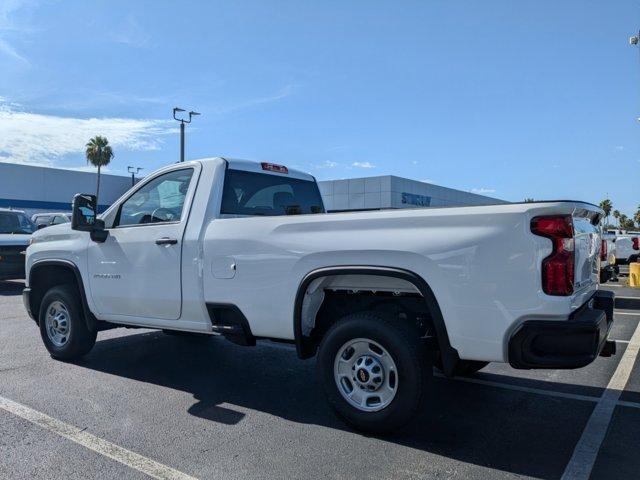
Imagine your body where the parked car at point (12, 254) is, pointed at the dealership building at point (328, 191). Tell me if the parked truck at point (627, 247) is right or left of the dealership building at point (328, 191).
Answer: right

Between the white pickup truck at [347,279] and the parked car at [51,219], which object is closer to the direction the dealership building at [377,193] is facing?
the white pickup truck

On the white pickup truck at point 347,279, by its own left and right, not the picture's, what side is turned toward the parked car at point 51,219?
front

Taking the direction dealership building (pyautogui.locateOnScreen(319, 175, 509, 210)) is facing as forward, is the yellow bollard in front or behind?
in front

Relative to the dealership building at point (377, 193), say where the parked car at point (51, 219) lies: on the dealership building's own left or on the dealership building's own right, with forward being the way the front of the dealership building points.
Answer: on the dealership building's own right

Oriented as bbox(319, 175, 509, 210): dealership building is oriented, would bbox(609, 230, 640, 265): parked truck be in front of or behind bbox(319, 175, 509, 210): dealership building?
in front

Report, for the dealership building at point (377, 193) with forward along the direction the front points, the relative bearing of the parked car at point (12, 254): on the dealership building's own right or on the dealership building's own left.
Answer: on the dealership building's own right

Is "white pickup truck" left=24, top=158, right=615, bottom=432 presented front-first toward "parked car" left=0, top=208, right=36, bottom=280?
yes

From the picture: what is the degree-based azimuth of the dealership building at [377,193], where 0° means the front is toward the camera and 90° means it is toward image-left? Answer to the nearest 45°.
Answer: approximately 315°

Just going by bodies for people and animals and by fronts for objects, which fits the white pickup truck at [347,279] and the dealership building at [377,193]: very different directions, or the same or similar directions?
very different directions

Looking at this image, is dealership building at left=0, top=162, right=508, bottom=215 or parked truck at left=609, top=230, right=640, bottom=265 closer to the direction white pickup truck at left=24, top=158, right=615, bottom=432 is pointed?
the dealership building

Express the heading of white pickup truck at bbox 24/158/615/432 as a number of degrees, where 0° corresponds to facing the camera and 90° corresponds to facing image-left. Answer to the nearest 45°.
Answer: approximately 135°

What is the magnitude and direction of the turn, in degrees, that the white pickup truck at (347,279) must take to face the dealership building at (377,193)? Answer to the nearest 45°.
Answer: approximately 45° to its right
